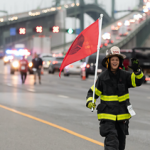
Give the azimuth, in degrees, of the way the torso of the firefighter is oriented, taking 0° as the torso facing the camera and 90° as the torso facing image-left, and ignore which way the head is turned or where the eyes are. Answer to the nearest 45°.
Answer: approximately 0°
